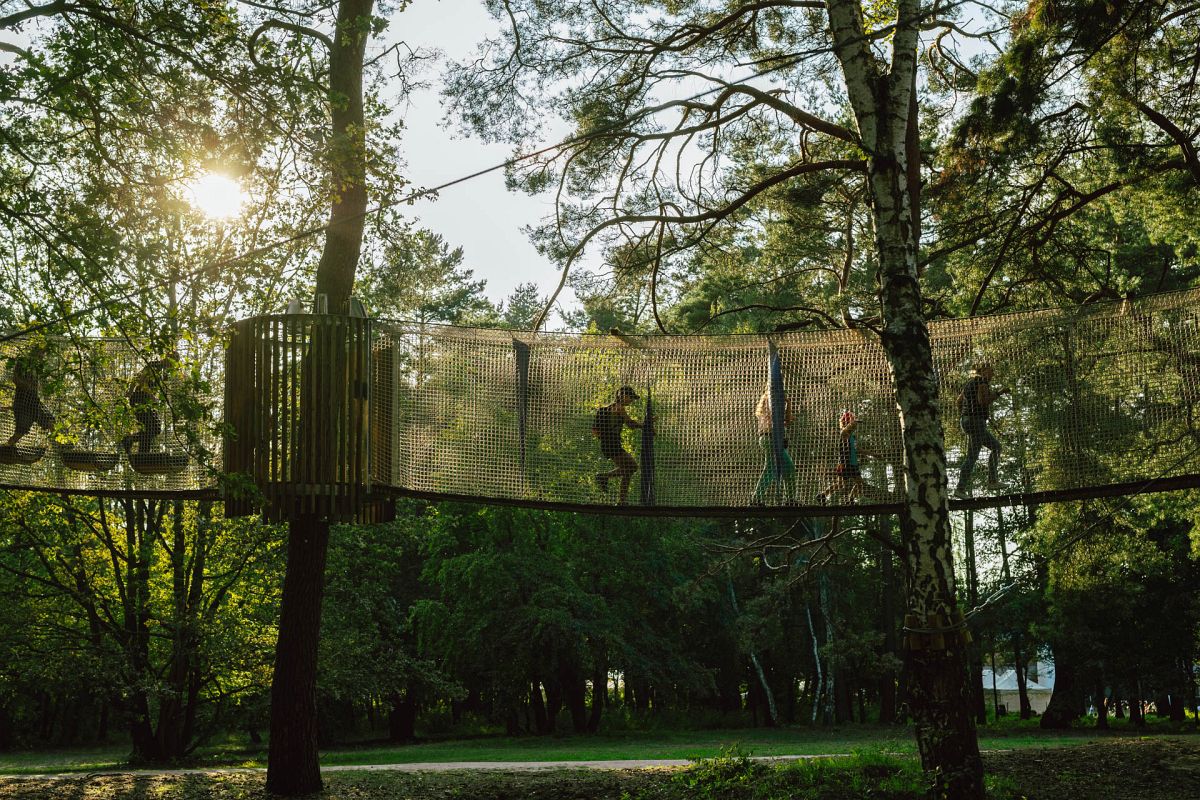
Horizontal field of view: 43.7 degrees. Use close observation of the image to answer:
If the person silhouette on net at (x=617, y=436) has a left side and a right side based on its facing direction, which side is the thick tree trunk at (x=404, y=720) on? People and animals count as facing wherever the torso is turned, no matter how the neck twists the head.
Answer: on its left

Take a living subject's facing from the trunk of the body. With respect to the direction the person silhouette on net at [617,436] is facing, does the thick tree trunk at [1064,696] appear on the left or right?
on its left

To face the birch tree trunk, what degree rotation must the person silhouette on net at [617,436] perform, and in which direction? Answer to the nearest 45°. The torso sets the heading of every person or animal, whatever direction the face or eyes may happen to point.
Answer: approximately 45° to its right

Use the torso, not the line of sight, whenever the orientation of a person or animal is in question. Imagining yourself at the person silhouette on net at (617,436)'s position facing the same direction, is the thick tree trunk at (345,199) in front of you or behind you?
behind

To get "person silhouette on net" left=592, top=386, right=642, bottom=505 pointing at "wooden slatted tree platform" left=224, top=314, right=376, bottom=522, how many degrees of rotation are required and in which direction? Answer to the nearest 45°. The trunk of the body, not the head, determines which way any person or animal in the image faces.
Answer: approximately 180°

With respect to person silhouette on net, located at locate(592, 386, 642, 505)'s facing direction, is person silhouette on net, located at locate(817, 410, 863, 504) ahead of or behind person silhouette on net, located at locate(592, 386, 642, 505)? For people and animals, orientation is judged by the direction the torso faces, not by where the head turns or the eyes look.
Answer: ahead

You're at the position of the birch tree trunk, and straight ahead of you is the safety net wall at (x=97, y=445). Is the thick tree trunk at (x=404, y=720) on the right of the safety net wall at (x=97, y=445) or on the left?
right

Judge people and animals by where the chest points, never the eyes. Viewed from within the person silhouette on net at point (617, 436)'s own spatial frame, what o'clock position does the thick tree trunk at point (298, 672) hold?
The thick tree trunk is roughly at 7 o'clock from the person silhouette on net.

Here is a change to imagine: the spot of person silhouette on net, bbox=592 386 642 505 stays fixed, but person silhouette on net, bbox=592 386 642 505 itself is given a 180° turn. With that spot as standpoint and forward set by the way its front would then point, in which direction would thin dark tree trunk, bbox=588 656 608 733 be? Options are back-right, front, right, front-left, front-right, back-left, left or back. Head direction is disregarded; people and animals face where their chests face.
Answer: right

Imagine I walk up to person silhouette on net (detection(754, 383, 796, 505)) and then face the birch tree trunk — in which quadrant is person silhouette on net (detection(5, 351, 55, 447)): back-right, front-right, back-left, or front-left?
back-right

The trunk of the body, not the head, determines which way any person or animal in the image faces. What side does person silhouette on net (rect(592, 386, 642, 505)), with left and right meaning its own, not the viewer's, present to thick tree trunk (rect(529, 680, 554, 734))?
left

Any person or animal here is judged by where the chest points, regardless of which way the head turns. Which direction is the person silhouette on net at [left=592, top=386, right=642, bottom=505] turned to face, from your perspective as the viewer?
facing to the right of the viewer

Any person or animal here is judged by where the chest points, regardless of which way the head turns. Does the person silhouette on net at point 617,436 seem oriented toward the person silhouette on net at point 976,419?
yes

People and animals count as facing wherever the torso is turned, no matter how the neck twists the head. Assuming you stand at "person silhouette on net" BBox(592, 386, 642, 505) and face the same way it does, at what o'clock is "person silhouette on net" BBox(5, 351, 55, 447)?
"person silhouette on net" BBox(5, 351, 55, 447) is roughly at 6 o'clock from "person silhouette on net" BBox(592, 386, 642, 505).
